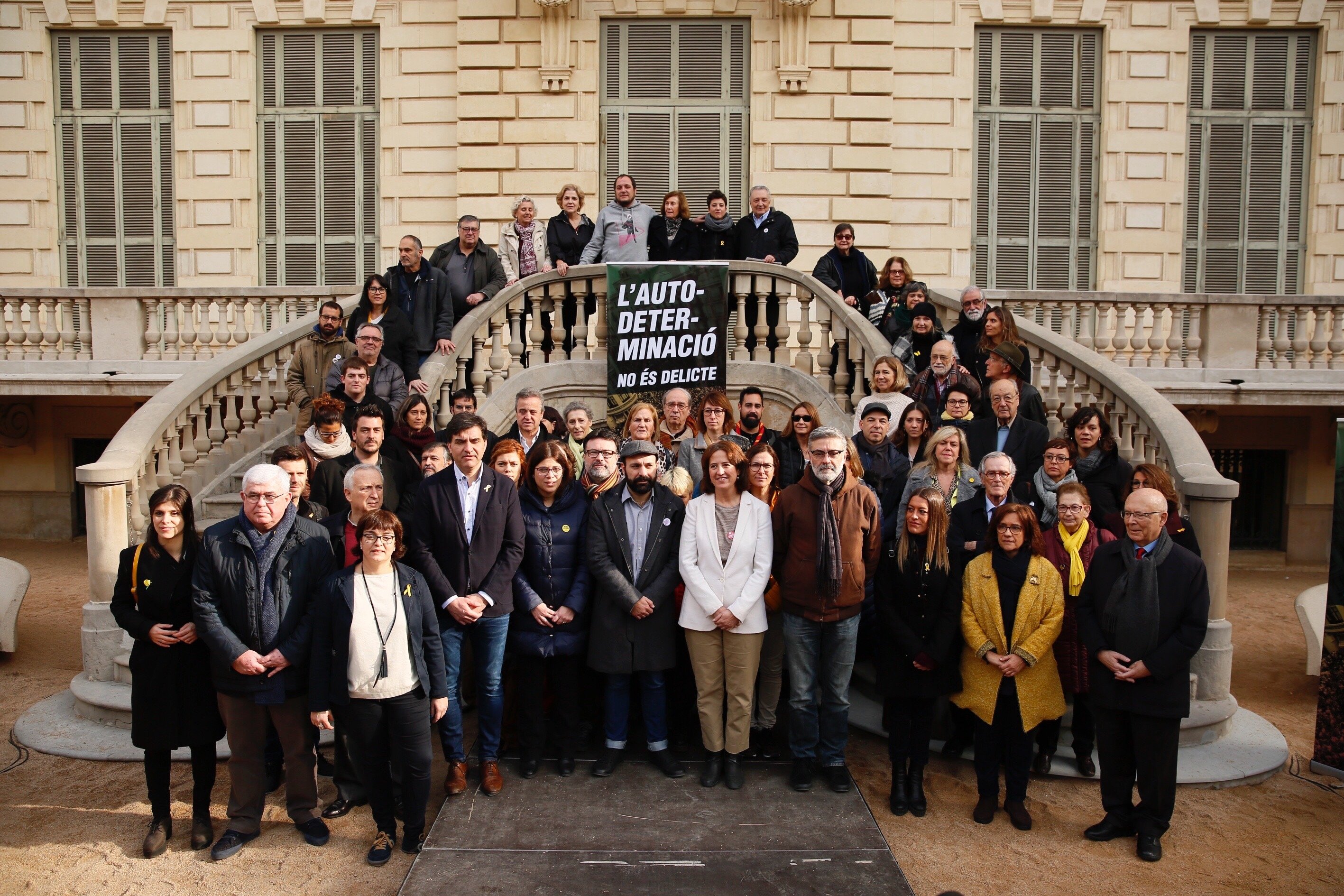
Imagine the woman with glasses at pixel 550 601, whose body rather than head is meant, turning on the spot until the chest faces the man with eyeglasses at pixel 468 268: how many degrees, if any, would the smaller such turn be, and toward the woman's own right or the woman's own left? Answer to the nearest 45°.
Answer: approximately 180°

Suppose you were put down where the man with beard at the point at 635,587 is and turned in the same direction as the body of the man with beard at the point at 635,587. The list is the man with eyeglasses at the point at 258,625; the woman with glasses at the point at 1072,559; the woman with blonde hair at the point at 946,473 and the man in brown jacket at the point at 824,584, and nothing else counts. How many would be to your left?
3

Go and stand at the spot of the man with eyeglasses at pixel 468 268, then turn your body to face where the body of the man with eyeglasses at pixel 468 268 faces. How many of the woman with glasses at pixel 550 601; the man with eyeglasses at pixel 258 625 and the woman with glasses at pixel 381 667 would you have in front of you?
3

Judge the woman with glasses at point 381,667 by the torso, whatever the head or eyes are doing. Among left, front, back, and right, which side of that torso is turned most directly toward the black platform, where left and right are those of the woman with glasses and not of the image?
left

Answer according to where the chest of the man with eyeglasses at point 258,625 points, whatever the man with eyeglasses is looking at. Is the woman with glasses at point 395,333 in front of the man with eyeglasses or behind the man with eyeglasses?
behind

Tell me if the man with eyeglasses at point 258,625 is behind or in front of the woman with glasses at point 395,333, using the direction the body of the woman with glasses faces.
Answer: in front
